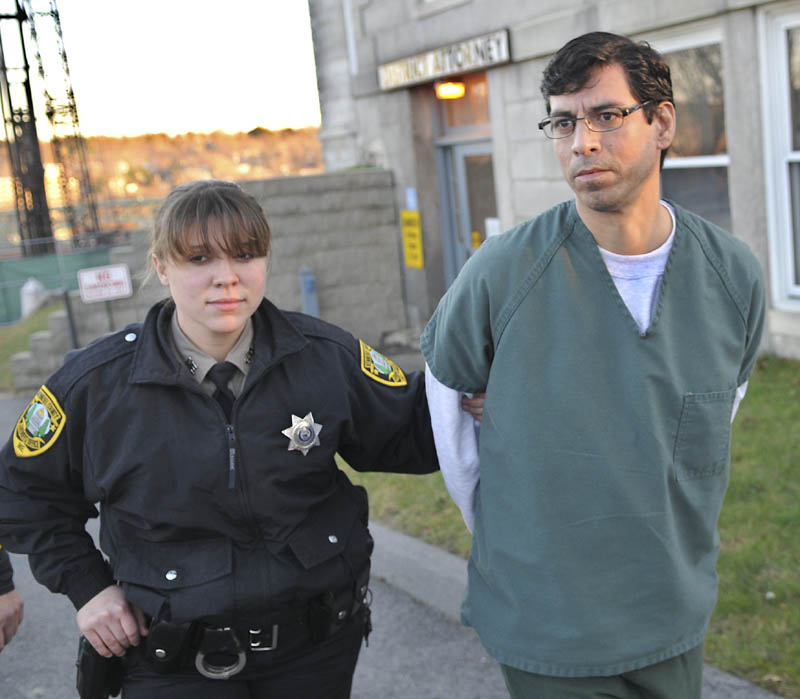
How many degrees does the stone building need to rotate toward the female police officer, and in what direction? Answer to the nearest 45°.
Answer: approximately 45° to its left

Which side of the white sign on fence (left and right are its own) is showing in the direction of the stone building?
left

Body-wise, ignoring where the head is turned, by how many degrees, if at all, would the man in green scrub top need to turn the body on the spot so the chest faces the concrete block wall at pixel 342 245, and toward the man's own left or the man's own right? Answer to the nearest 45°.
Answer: approximately 180°

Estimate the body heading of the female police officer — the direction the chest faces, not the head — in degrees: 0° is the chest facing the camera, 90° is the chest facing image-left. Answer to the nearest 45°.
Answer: approximately 0°

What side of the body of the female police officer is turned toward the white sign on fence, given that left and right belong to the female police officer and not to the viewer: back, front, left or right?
back

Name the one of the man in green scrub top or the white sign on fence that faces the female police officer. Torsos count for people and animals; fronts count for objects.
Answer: the white sign on fence

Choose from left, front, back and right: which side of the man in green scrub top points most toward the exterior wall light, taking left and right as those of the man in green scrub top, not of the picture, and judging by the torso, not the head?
back
